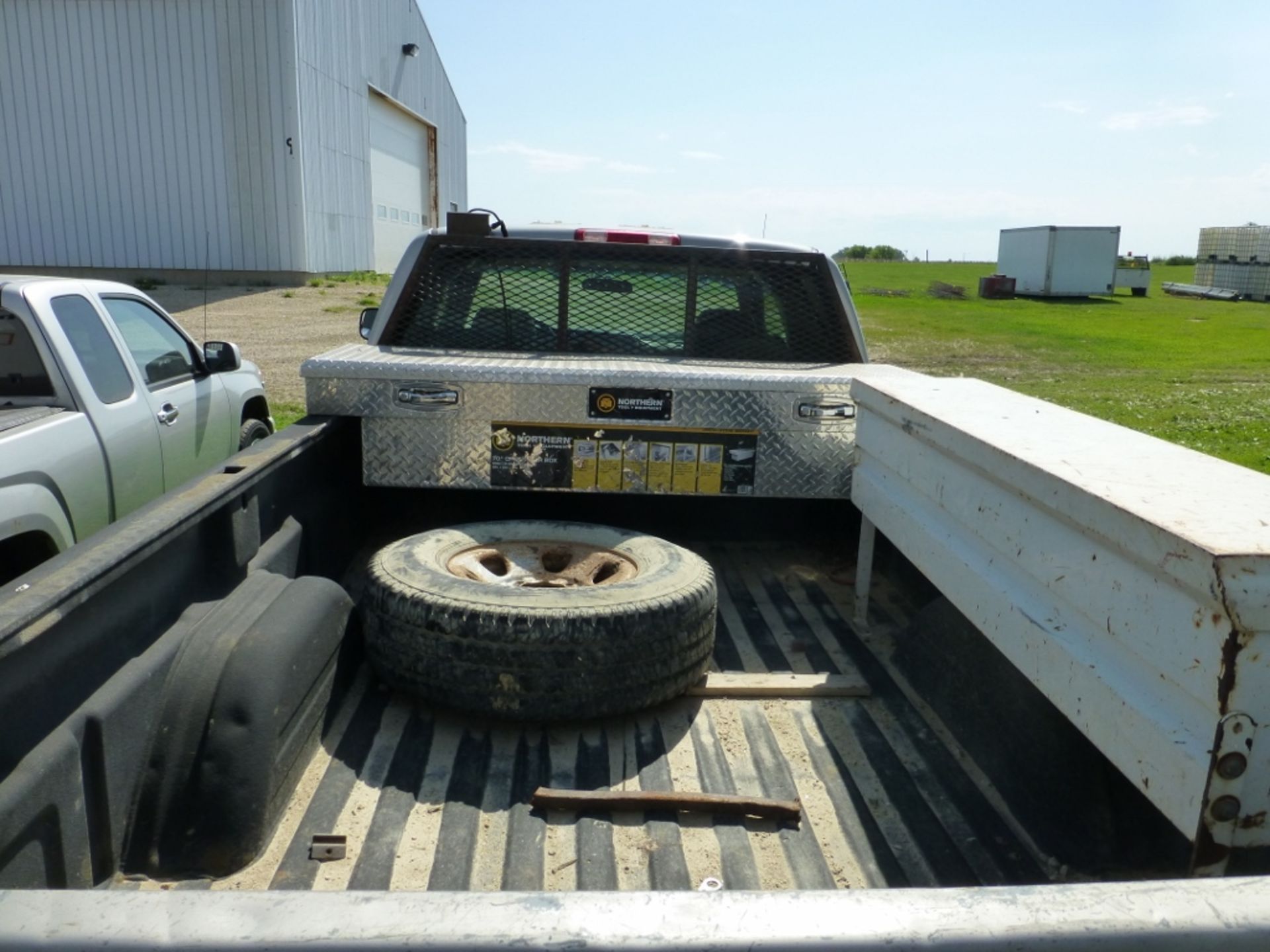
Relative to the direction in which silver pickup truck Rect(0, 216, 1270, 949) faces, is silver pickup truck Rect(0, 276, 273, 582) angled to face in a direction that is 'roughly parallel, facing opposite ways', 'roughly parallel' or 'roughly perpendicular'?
roughly parallel

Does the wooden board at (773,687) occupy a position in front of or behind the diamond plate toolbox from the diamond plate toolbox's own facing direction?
in front

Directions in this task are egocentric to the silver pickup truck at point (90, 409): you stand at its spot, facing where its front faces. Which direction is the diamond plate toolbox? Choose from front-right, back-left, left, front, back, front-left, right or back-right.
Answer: right

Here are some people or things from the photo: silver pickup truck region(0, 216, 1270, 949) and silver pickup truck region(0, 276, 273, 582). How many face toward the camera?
0

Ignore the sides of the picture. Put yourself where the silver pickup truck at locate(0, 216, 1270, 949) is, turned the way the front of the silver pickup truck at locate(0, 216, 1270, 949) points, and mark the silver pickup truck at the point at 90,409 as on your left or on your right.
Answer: on your left

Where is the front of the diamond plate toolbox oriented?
toward the camera

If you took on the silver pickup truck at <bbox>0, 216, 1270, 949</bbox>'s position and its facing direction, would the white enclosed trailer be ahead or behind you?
ahead

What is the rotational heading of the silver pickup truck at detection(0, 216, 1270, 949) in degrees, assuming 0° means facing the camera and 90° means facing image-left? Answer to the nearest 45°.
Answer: approximately 180°

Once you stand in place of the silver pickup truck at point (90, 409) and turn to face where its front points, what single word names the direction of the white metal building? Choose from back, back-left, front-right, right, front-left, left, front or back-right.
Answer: front-left

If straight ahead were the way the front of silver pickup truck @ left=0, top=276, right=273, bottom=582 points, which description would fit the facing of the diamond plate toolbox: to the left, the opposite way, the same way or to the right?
the opposite way

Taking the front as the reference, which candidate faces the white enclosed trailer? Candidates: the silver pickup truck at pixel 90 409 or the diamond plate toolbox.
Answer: the silver pickup truck

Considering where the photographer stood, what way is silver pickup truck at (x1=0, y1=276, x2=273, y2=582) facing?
facing away from the viewer and to the right of the viewer

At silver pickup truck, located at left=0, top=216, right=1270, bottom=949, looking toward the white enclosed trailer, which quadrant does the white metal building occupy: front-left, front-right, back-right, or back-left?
front-left

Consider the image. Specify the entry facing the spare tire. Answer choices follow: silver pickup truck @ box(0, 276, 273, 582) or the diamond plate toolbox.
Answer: the diamond plate toolbox

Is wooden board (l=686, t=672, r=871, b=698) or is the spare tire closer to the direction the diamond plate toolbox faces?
the spare tire

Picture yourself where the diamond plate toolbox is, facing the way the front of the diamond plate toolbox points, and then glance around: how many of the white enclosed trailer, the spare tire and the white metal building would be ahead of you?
1

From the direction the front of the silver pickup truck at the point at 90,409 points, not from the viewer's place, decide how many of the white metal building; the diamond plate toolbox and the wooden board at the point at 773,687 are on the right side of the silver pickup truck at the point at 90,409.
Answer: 2

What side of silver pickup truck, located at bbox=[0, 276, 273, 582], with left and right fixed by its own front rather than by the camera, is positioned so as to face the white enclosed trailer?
front
